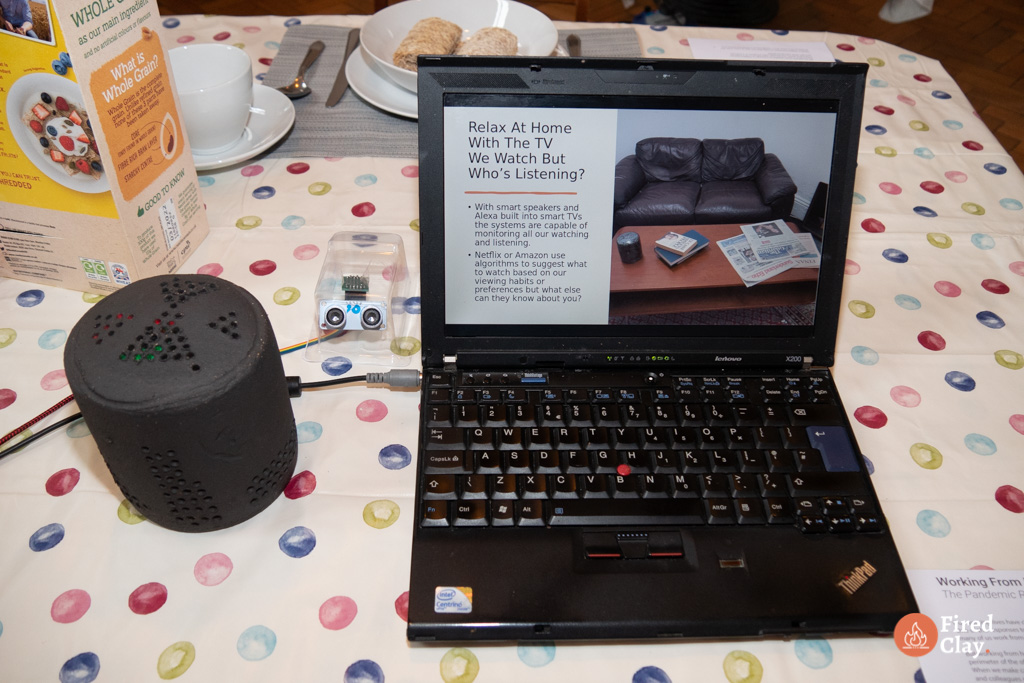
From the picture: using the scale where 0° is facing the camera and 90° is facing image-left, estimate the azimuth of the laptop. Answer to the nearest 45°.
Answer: approximately 0°

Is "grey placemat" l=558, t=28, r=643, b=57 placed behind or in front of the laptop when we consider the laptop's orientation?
behind

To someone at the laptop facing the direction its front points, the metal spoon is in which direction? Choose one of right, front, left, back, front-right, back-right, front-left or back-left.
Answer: back-right

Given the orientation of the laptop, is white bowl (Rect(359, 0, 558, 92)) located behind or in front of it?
behind
